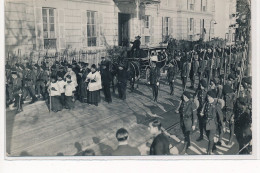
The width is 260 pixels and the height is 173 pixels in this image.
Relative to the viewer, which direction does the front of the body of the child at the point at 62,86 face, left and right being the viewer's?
facing the viewer and to the left of the viewer

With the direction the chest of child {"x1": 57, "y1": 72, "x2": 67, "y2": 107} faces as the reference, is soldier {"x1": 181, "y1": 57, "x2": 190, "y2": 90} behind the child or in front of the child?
behind
